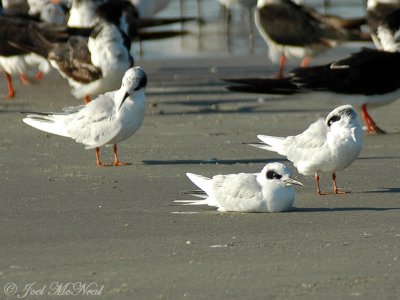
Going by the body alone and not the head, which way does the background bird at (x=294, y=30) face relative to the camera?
to the viewer's left

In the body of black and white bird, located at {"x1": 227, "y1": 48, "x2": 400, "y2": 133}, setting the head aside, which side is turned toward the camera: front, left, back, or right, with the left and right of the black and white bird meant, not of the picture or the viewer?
right

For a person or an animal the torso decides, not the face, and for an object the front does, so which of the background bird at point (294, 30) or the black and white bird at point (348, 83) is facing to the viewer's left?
the background bird

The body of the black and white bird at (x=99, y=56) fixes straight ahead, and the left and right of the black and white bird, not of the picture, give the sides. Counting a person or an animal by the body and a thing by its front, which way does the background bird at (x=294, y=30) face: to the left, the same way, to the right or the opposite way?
the opposite way

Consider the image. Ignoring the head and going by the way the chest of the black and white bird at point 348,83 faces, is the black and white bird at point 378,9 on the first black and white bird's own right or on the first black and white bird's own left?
on the first black and white bird's own left

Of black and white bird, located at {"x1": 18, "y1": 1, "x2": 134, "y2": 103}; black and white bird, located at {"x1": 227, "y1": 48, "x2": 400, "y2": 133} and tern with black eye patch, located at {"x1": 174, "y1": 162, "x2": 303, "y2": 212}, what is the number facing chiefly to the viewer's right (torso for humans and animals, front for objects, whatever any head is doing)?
3

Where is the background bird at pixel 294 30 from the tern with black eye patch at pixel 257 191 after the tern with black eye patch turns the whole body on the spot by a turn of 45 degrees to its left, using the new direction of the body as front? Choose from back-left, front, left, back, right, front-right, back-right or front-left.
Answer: front-left

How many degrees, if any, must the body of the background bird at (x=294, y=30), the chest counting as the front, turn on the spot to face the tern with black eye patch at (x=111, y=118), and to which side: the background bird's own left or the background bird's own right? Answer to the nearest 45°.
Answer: approximately 90° to the background bird's own left

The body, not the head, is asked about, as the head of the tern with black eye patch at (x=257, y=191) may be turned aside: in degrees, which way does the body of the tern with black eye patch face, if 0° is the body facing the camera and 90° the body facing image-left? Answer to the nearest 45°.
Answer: approximately 270°

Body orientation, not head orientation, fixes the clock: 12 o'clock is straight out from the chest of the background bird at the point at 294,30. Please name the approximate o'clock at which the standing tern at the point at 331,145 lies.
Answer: The standing tern is roughly at 9 o'clock from the background bird.

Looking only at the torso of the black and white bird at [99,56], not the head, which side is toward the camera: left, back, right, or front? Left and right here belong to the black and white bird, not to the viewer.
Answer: right
